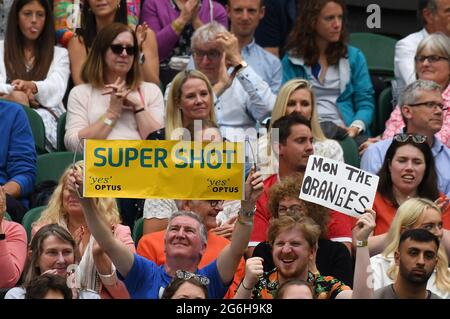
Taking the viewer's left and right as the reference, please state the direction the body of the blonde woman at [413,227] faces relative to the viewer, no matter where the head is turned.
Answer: facing the viewer and to the right of the viewer

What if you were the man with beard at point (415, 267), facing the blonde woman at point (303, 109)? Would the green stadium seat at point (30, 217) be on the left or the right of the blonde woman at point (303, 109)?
left

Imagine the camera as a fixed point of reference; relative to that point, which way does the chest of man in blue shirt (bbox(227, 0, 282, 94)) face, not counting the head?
toward the camera

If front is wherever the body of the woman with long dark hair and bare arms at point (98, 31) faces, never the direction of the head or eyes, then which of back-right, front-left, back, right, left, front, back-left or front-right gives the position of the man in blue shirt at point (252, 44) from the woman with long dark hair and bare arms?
left

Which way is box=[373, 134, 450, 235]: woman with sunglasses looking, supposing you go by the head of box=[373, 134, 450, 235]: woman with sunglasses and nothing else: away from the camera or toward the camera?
toward the camera

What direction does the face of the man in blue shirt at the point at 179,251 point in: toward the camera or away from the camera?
toward the camera

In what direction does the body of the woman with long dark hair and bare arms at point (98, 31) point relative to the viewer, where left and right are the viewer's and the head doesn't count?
facing the viewer

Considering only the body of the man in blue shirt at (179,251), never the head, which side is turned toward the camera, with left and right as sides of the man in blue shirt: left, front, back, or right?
front

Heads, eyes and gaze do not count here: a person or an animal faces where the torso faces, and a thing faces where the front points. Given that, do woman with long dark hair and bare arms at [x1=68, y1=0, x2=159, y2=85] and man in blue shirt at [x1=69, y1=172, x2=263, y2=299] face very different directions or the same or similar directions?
same or similar directions

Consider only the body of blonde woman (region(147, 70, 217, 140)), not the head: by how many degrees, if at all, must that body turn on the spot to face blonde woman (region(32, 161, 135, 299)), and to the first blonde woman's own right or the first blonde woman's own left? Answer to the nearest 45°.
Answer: approximately 90° to the first blonde woman's own right
